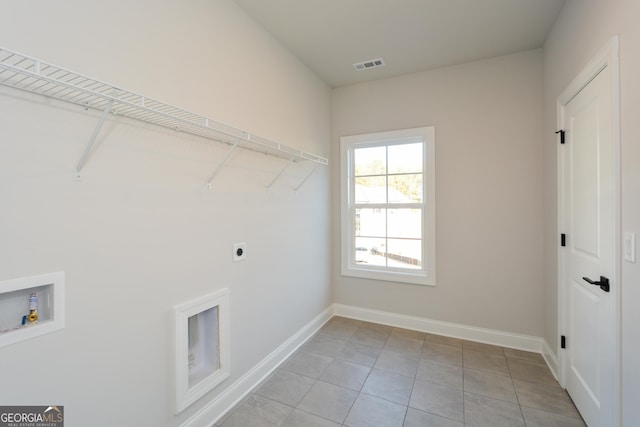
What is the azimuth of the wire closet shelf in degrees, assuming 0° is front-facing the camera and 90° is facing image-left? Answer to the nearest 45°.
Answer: approximately 315°

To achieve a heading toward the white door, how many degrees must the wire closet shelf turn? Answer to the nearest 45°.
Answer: approximately 45° to its left

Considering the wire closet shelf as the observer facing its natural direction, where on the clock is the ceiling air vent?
The ceiling air vent is roughly at 10 o'clock from the wire closet shelf.

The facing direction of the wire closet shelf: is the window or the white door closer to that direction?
the white door

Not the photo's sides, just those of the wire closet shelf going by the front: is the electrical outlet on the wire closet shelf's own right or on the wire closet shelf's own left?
on the wire closet shelf's own left

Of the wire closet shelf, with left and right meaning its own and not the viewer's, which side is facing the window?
left
